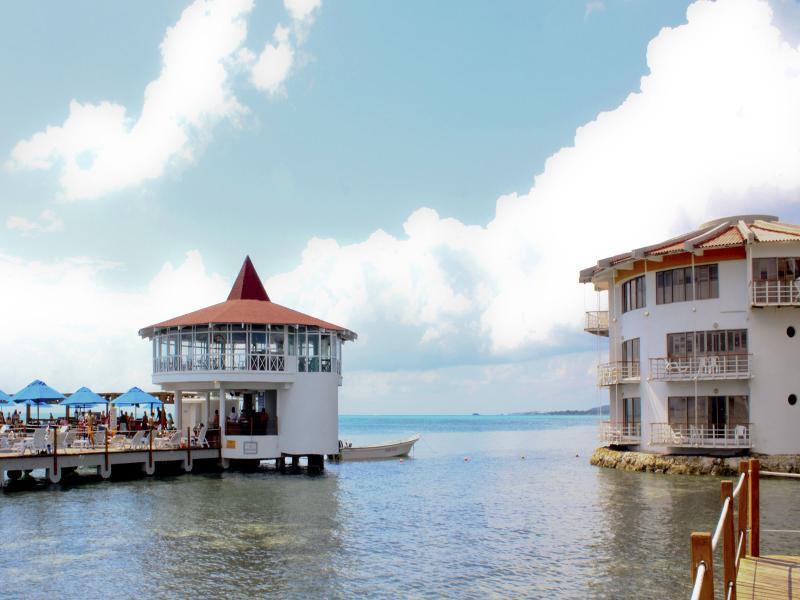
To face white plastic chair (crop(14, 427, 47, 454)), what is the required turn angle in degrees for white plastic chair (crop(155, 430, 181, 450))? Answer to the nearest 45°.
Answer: approximately 45° to its left

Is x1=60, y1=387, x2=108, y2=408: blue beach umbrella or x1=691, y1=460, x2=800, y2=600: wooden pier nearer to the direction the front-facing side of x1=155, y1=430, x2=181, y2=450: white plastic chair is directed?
the blue beach umbrella

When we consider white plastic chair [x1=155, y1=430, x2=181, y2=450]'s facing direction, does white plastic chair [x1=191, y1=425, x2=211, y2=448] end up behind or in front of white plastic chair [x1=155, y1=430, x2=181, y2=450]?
behind

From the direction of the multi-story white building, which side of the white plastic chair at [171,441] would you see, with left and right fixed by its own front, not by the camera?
back

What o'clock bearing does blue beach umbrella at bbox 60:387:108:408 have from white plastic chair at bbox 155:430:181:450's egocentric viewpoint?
The blue beach umbrella is roughly at 1 o'clock from the white plastic chair.

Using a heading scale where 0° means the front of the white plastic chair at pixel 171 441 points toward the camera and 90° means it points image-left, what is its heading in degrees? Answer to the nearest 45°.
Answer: approximately 90°

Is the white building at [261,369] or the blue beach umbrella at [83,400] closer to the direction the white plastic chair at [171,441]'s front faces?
the blue beach umbrella
